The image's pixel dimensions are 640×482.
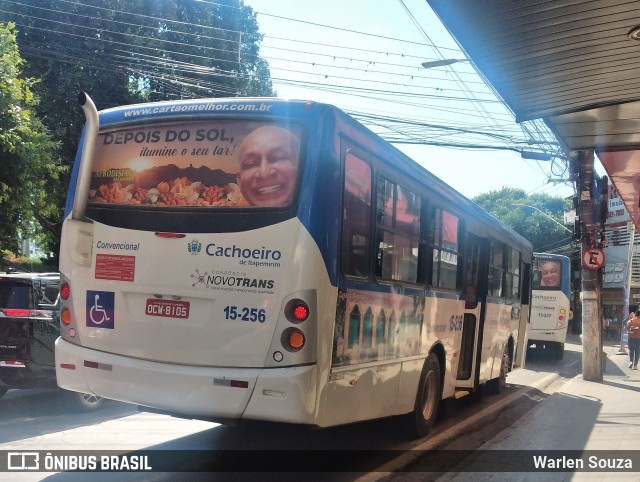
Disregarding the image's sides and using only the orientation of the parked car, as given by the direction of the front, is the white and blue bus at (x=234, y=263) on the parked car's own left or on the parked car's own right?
on the parked car's own right

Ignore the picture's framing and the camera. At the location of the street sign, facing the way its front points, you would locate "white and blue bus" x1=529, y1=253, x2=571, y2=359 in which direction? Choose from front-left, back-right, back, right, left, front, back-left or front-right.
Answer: back

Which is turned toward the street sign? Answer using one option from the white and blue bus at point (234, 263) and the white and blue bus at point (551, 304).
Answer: the white and blue bus at point (234, 263)

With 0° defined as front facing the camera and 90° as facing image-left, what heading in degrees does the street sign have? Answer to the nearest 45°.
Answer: approximately 0°

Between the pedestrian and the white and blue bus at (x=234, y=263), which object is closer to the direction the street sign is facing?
the white and blue bus

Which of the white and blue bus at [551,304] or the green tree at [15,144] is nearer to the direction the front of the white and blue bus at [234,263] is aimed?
the white and blue bus

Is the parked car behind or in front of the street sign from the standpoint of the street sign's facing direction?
in front

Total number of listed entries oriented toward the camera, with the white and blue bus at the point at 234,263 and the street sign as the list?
1

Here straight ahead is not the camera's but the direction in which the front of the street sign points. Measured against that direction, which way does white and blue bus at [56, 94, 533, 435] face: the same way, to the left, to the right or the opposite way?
the opposite way

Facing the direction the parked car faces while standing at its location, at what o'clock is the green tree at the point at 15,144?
The green tree is roughly at 10 o'clock from the parked car.
